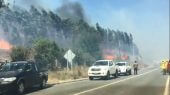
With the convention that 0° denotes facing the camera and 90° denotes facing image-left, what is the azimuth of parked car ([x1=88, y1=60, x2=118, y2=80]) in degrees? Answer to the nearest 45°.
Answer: approximately 45°

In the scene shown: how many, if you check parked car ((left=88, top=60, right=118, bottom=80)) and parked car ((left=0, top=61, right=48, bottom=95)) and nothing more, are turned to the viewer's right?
0

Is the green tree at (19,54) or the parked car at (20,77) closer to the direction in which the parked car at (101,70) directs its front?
the parked car
